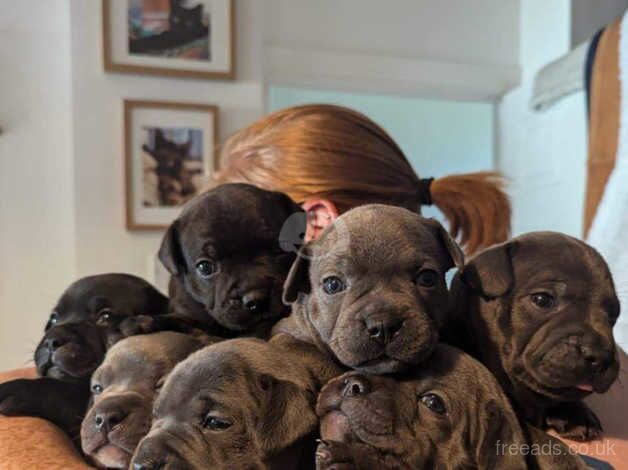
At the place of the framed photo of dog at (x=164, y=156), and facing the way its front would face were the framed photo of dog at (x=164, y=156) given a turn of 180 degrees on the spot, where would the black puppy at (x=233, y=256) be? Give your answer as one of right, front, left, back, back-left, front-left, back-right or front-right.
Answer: back

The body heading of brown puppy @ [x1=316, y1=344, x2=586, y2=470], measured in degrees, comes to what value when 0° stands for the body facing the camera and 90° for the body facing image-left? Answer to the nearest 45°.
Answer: approximately 45°

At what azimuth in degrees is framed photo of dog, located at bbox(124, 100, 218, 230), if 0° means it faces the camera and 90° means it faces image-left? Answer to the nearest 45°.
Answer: approximately 0°

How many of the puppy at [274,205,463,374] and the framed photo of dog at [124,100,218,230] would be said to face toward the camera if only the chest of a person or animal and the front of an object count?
2

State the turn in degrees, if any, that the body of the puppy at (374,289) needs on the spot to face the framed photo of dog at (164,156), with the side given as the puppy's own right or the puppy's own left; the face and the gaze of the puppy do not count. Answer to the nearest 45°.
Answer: approximately 135° to the puppy's own right

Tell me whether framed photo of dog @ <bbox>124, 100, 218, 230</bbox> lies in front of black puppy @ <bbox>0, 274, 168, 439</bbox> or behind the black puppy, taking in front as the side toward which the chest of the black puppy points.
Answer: behind

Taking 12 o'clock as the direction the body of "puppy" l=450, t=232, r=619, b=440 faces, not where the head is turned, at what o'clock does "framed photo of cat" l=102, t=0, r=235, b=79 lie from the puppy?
The framed photo of cat is roughly at 6 o'clock from the puppy.

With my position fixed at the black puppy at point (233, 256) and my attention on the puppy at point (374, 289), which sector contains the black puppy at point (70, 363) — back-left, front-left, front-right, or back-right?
back-right

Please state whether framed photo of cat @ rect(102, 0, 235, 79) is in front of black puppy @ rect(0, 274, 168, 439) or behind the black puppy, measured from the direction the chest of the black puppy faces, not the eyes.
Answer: behind

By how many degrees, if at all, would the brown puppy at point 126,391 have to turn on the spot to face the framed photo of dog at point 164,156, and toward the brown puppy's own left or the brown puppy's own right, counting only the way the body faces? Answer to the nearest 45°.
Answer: approximately 135° to the brown puppy's own right

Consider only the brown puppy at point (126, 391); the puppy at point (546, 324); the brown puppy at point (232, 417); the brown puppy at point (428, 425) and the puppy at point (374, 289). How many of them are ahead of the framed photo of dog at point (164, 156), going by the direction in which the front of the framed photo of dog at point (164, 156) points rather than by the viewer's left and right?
5
